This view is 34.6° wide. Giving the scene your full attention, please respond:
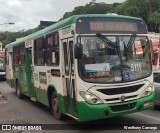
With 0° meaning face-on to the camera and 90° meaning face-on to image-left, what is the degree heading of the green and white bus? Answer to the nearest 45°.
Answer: approximately 315°
